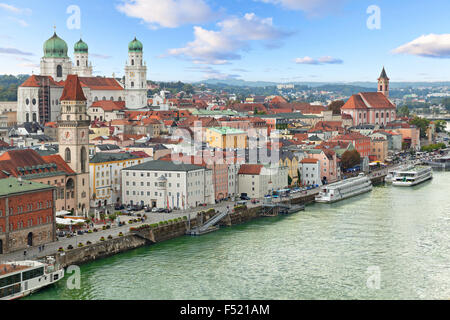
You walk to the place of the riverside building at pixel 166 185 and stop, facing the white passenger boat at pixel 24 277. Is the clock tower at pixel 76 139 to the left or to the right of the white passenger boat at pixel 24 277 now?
right

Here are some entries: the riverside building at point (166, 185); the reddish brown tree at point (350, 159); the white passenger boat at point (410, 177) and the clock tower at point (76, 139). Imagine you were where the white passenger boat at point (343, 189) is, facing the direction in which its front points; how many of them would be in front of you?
2
